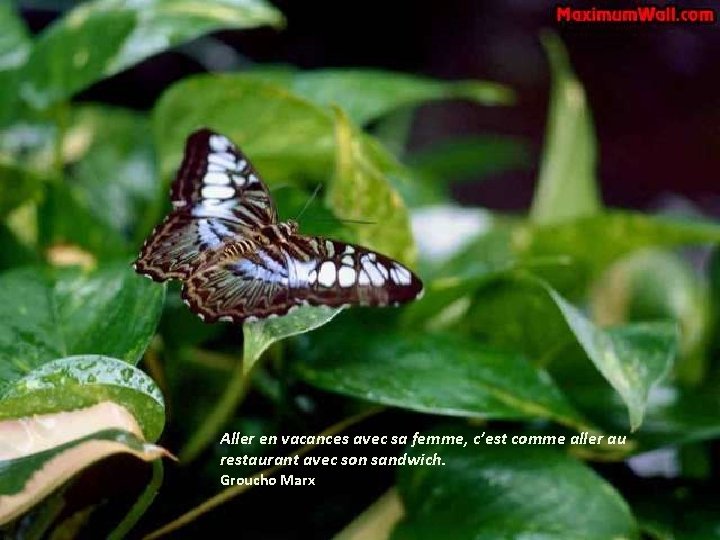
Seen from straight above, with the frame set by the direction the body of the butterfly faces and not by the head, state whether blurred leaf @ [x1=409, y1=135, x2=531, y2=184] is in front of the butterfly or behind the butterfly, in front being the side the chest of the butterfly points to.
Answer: in front

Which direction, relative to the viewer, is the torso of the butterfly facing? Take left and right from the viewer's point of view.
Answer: facing away from the viewer and to the right of the viewer
